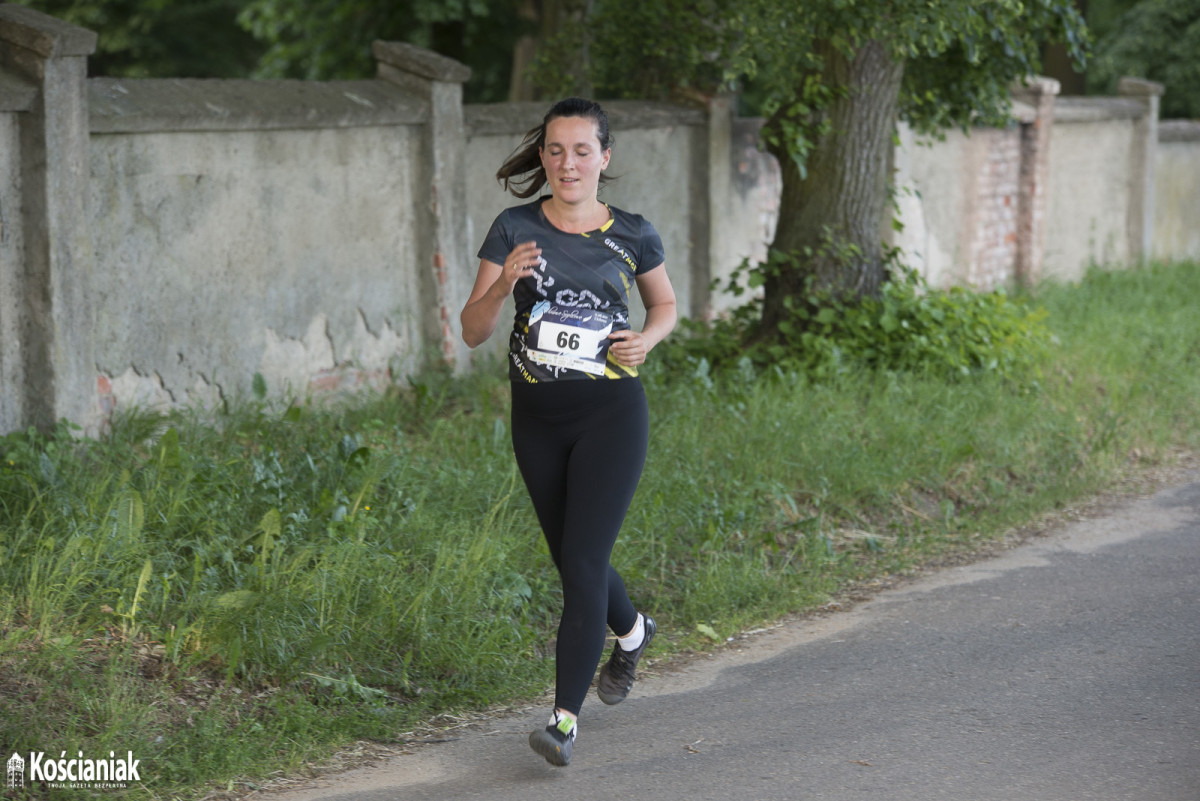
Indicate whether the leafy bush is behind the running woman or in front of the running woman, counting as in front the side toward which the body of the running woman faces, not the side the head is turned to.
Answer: behind

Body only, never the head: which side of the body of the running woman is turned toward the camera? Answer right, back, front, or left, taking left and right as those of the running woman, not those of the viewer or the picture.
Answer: front
